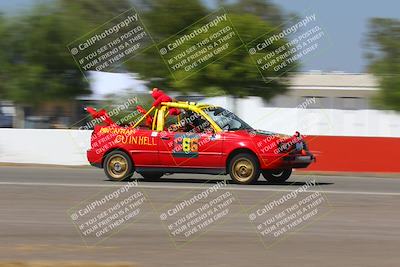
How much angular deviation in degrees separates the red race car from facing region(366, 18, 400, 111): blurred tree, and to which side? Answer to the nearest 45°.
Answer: approximately 90° to its left

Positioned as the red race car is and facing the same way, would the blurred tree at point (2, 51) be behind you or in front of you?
behind

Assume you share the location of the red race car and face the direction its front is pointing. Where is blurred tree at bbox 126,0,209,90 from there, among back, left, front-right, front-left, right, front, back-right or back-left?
back-left

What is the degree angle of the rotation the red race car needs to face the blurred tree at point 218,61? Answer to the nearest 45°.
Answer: approximately 135° to its left

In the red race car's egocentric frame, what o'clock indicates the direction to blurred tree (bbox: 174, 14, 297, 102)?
The blurred tree is roughly at 8 o'clock from the red race car.

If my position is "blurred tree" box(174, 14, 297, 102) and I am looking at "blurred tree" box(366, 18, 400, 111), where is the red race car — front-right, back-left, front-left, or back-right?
back-right

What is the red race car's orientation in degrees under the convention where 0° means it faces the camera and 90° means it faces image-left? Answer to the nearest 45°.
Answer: approximately 315°

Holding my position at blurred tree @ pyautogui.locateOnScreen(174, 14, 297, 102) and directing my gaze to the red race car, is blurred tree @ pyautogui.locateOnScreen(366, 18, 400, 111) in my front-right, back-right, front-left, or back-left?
back-left
